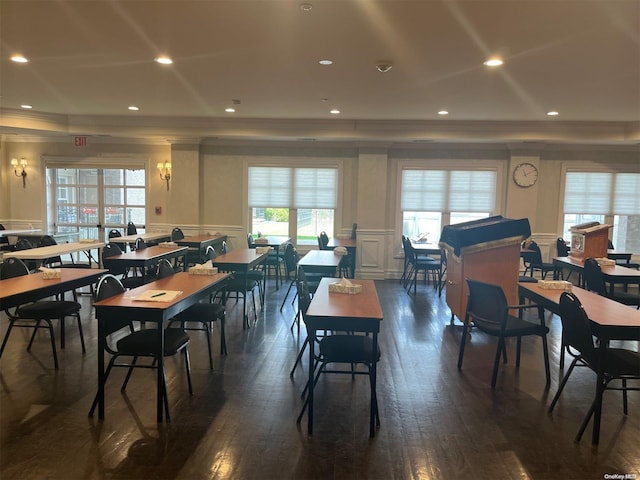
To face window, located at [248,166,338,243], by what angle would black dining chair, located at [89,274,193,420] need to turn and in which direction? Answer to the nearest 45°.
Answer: approximately 45° to its left

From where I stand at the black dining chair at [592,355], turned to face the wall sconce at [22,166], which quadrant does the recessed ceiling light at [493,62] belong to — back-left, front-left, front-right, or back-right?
front-right

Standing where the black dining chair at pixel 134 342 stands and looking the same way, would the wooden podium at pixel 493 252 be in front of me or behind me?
in front

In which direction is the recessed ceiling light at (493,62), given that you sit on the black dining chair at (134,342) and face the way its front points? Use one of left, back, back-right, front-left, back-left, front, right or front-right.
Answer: front

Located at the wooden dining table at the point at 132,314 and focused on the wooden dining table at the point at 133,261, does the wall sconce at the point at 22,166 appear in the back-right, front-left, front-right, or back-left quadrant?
front-left

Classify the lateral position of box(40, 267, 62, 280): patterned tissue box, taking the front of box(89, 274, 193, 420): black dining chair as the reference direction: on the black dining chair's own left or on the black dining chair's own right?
on the black dining chair's own left

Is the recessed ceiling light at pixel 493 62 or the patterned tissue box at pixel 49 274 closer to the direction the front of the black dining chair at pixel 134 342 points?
the recessed ceiling light

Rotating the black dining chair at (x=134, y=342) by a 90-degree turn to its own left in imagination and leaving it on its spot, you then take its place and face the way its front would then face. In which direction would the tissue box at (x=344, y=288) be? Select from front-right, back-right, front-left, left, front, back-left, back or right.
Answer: right
